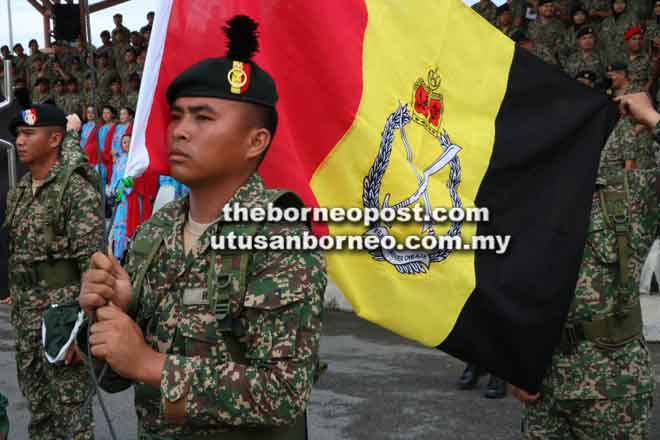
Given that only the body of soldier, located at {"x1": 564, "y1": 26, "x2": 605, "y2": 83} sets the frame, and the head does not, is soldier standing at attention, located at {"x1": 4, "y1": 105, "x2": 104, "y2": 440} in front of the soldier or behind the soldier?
in front

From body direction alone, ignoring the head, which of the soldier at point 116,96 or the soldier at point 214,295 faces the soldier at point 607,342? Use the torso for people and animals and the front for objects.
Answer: the soldier at point 116,96

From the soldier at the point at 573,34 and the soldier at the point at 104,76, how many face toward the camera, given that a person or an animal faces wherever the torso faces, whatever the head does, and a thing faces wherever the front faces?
2

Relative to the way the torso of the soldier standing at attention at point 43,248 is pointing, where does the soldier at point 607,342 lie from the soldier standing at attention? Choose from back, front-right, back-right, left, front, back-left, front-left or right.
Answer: left

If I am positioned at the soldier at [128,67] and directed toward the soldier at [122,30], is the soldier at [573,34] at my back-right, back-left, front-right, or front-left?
back-right

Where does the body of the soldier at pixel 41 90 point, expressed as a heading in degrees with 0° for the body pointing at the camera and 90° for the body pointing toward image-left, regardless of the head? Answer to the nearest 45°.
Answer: approximately 0°
